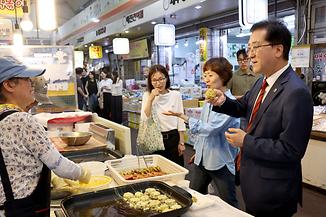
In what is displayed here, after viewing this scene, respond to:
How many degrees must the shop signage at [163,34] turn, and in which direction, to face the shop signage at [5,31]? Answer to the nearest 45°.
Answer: approximately 90° to its right

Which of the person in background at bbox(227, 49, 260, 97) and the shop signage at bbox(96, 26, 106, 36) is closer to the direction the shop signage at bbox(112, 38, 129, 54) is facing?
the person in background

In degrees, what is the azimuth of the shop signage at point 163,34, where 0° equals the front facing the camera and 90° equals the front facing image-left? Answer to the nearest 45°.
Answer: approximately 0°

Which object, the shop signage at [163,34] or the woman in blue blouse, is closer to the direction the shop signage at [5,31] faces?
the woman in blue blouse

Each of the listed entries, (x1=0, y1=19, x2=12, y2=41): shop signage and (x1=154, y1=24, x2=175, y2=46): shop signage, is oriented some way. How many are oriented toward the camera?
2
